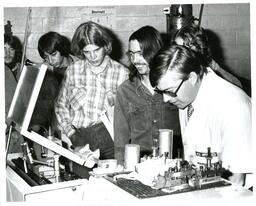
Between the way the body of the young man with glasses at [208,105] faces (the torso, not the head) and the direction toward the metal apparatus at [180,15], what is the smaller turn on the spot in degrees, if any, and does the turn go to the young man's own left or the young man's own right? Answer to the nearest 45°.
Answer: approximately 135° to the young man's own right

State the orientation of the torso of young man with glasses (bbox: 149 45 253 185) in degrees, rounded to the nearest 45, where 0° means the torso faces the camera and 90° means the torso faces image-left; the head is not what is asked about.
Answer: approximately 45°

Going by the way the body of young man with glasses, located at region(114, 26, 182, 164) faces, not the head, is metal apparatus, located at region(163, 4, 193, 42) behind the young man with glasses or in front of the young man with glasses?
behind

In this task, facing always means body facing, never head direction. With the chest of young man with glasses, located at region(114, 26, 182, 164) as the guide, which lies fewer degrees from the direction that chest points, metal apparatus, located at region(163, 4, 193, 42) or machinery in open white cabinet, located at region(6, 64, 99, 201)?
the machinery in open white cabinet
